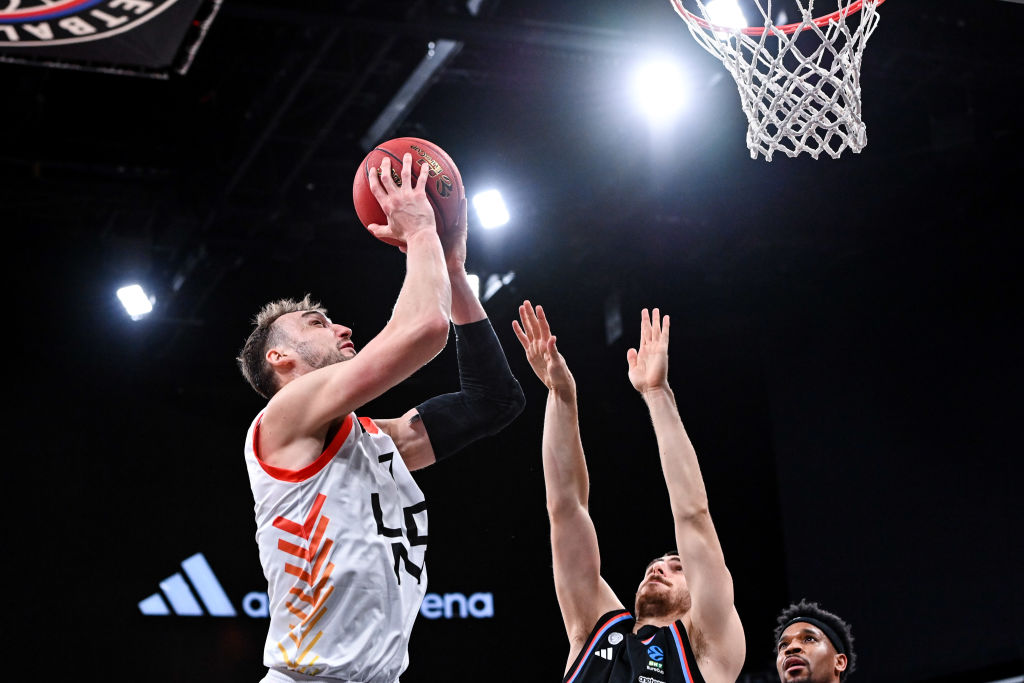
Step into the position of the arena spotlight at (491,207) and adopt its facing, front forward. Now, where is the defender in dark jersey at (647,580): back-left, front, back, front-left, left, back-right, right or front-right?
front

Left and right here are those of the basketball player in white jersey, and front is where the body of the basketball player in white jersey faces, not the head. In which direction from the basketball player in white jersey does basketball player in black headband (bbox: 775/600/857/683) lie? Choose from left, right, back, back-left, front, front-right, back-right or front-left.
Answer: front-left

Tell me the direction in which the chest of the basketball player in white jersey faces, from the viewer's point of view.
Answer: to the viewer's right

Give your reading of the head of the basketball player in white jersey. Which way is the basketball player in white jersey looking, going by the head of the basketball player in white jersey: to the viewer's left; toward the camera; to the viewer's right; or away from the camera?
to the viewer's right

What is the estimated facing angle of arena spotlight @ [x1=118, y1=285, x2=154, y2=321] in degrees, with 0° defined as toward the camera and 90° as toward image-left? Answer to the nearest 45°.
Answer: approximately 0°

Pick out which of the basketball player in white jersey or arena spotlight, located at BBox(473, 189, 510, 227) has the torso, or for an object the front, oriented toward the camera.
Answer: the arena spotlight

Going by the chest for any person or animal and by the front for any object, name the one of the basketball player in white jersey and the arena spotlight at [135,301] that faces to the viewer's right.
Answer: the basketball player in white jersey

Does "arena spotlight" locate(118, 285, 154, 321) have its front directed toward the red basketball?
yes

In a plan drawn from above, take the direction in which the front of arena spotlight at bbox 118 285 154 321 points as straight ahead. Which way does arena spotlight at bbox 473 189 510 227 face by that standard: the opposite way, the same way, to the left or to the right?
the same way

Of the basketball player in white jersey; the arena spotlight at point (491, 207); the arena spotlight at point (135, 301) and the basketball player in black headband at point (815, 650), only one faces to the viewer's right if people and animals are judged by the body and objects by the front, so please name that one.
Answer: the basketball player in white jersey

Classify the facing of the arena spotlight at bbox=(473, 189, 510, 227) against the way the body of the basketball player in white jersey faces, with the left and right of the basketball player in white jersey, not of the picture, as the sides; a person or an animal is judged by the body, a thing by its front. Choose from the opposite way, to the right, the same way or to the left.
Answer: to the right

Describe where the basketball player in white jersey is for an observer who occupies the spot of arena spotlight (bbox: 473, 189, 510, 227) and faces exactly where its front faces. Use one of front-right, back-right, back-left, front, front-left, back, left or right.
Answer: front

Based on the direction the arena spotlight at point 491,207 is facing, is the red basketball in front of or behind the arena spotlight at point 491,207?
in front

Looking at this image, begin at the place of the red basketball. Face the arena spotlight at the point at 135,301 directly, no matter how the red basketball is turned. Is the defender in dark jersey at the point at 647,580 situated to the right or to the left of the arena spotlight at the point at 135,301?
right

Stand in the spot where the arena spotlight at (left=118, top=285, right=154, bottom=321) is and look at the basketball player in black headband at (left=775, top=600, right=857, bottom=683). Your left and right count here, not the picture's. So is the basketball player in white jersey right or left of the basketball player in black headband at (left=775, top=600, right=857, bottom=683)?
right

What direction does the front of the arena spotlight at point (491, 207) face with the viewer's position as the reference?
facing the viewer

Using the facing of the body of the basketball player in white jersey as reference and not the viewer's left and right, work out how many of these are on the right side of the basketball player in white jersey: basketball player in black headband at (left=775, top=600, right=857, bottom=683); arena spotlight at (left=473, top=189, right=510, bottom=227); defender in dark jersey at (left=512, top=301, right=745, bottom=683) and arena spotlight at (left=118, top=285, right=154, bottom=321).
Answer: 0
